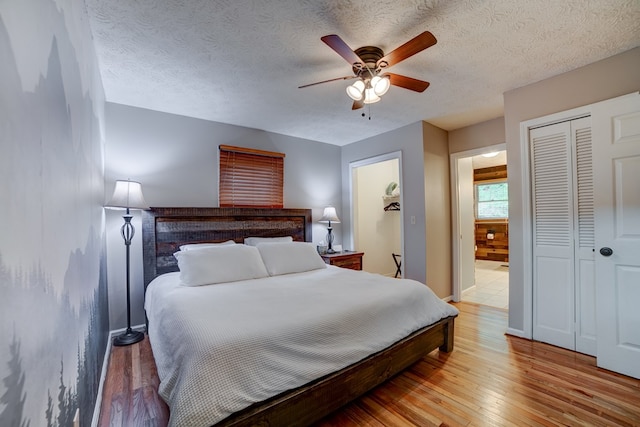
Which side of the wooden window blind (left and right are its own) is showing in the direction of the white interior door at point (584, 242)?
front

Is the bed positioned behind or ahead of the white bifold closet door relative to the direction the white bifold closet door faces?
ahead

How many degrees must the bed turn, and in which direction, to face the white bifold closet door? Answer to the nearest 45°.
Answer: approximately 45° to its left

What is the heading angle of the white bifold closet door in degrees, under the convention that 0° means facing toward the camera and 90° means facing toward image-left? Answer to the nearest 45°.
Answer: approximately 45°

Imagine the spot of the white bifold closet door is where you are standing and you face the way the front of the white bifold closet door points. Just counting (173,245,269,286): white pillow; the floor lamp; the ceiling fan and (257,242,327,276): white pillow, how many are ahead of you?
4

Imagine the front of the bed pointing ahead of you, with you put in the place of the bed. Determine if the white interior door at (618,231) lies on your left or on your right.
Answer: on your left

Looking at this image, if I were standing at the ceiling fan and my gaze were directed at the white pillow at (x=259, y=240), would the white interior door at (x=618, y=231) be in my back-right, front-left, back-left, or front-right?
back-right

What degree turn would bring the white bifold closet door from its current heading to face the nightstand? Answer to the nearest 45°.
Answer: approximately 45° to its right

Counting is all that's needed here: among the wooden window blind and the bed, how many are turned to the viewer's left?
0

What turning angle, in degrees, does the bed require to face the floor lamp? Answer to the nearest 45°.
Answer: approximately 180°

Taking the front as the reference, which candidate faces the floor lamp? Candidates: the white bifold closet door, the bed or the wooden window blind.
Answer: the white bifold closet door

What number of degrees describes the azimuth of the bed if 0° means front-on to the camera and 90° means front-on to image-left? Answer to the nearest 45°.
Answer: approximately 315°

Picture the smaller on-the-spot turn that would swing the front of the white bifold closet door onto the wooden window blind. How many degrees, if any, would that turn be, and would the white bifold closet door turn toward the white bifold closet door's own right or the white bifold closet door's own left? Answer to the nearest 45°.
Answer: approximately 45° to the white bifold closet door's own right

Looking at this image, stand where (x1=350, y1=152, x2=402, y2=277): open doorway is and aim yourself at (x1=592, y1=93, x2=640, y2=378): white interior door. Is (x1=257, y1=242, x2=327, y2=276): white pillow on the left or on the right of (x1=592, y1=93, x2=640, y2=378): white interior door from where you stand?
right
